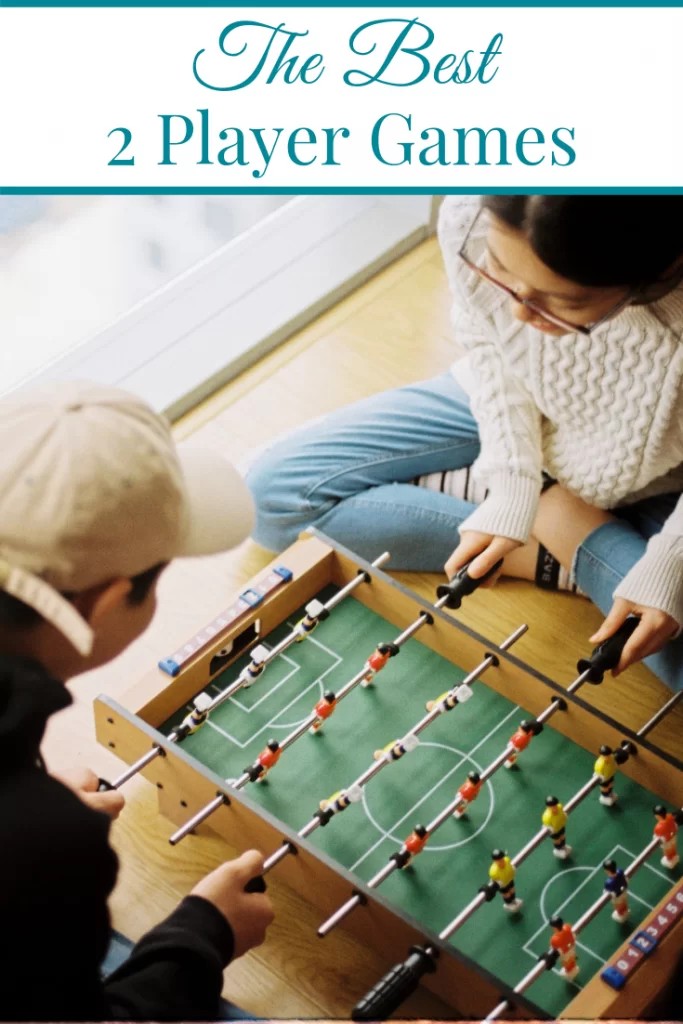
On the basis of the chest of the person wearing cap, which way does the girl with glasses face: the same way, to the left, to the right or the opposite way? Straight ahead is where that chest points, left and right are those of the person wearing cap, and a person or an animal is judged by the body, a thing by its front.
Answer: the opposite way

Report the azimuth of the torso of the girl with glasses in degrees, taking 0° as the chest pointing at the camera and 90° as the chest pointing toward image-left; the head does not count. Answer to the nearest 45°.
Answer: approximately 45°

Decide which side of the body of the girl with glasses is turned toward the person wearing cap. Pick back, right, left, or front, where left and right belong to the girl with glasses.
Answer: front

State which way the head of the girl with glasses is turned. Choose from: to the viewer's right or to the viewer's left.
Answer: to the viewer's left

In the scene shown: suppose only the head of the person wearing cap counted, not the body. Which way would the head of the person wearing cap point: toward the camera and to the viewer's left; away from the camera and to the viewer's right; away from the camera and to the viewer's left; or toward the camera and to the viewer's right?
away from the camera and to the viewer's right

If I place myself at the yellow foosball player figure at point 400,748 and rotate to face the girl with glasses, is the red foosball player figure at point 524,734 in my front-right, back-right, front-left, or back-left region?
front-right

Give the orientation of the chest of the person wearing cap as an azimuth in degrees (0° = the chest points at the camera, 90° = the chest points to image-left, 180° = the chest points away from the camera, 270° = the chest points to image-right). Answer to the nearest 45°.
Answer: approximately 225°
